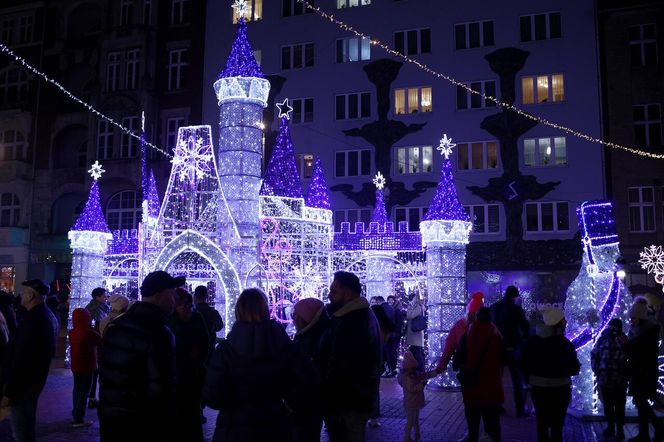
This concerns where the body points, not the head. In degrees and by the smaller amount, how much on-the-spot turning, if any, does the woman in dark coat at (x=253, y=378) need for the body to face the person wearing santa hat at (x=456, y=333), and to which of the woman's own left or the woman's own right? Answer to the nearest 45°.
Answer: approximately 45° to the woman's own right

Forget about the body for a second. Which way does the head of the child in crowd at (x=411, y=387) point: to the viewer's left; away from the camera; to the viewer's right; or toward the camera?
away from the camera

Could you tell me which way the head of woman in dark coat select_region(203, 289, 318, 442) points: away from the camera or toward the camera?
away from the camera

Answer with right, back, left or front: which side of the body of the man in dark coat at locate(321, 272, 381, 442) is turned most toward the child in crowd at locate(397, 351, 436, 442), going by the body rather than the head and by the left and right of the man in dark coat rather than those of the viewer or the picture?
right

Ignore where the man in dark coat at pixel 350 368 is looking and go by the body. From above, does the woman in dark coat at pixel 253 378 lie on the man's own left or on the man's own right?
on the man's own left

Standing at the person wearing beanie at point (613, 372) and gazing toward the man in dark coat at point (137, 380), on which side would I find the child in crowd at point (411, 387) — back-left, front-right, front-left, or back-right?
front-right

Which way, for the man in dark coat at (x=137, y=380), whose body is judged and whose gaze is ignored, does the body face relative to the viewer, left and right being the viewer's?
facing away from the viewer and to the right of the viewer

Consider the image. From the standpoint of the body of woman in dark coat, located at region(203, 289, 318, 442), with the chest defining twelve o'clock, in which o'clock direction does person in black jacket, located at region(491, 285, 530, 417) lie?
The person in black jacket is roughly at 1 o'clock from the woman in dark coat.

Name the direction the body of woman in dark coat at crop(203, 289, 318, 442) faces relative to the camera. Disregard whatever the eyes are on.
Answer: away from the camera
